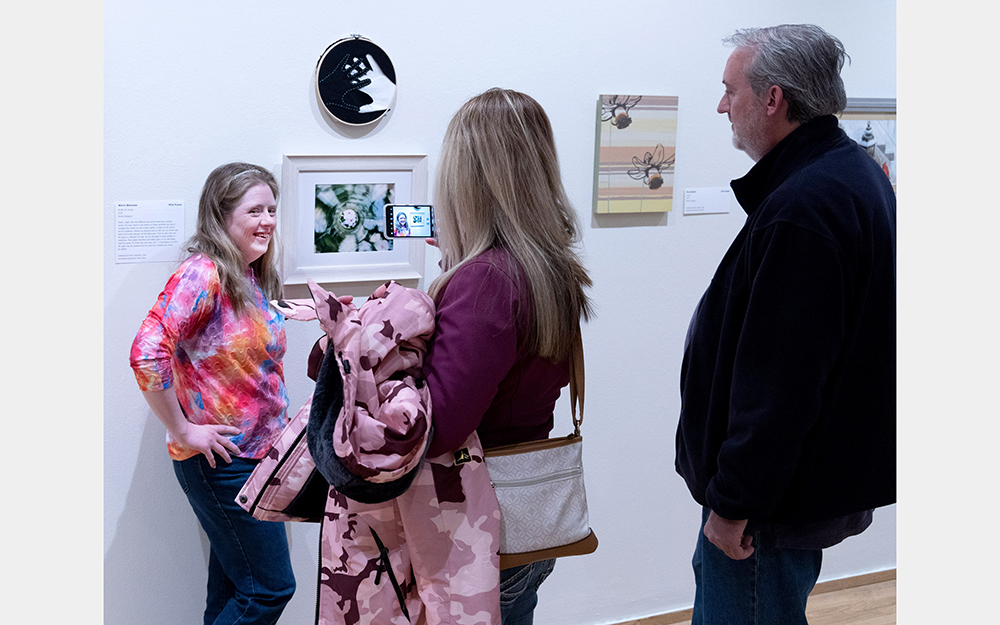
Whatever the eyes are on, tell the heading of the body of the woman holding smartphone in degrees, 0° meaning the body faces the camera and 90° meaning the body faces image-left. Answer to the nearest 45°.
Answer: approximately 135°

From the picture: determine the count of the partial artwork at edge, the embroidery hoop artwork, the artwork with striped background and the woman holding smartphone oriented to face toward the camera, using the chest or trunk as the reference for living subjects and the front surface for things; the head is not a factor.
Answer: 3

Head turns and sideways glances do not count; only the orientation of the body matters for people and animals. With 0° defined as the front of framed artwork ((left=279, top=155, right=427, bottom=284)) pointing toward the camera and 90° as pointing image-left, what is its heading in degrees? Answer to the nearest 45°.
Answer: approximately 0°

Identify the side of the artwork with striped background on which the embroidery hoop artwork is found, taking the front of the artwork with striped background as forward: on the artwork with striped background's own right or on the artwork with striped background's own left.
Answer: on the artwork with striped background's own right

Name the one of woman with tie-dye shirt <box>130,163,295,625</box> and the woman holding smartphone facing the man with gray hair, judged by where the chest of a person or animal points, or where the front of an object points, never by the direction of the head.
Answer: the woman with tie-dye shirt

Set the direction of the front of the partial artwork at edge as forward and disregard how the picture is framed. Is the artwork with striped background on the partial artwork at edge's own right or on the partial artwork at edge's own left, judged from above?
on the partial artwork at edge's own right

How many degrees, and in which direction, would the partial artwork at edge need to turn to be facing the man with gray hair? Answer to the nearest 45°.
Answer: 0° — it already faces them

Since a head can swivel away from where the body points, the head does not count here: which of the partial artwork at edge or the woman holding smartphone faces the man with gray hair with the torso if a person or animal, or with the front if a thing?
the partial artwork at edge

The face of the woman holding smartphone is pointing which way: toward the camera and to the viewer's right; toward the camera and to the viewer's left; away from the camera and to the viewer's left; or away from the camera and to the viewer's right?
away from the camera and to the viewer's left

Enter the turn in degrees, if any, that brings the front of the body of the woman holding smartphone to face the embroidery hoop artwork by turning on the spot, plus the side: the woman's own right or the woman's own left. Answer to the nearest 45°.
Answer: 0° — they already face it

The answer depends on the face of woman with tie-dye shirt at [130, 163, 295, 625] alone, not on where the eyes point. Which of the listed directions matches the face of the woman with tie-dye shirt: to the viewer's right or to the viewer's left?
to the viewer's right

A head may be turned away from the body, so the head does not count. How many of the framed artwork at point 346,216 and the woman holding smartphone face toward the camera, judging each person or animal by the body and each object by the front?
1

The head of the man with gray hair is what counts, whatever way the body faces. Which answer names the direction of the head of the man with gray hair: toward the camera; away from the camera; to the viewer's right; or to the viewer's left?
to the viewer's left
